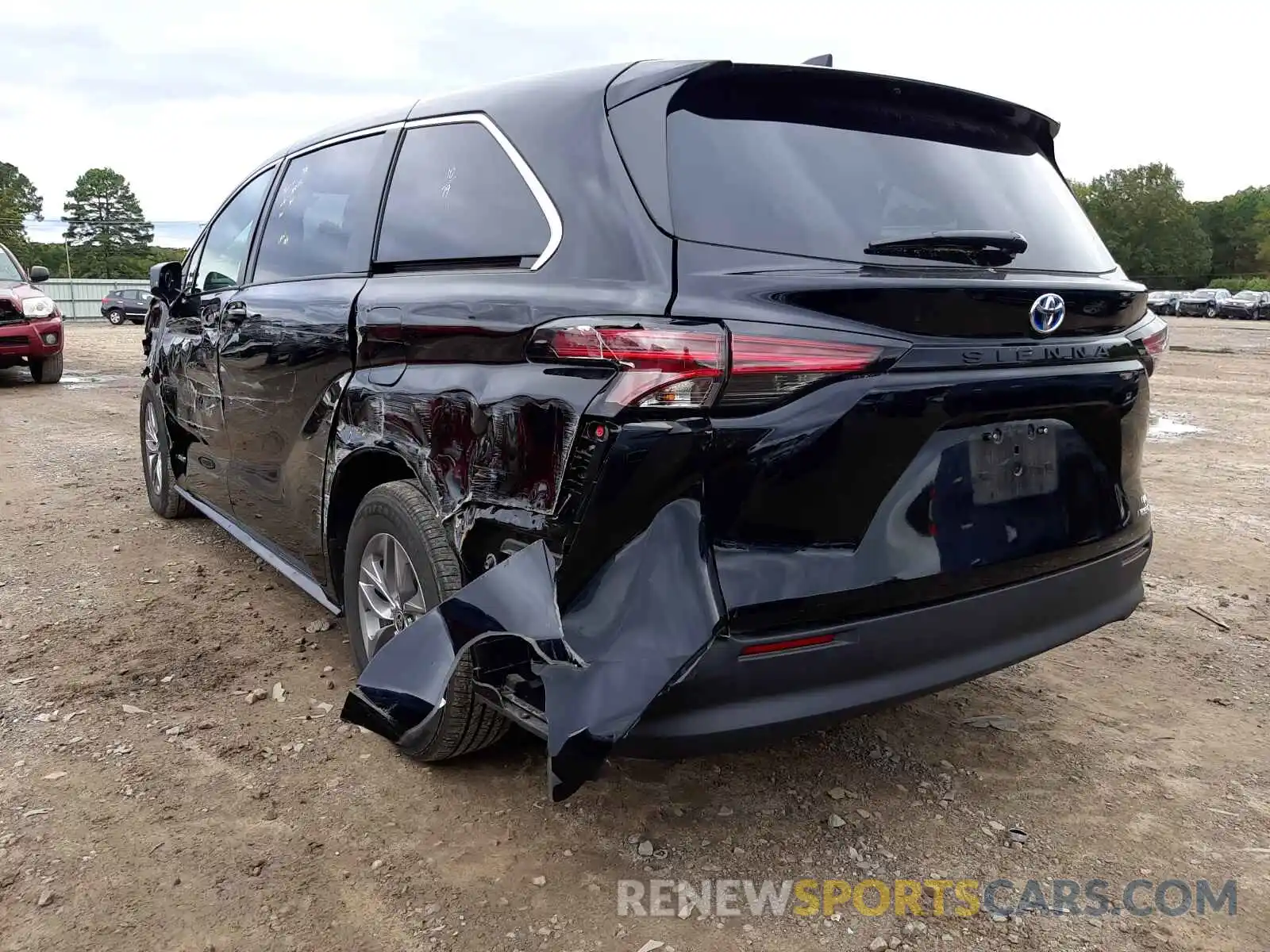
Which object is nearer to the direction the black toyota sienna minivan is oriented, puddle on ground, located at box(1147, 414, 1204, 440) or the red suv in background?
the red suv in background

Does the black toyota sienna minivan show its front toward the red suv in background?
yes

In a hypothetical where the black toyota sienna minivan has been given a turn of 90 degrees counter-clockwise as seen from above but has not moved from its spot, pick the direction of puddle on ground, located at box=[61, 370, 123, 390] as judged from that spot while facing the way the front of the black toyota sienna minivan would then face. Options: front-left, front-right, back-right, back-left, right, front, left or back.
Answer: right

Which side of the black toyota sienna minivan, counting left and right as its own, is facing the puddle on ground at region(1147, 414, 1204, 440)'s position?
right

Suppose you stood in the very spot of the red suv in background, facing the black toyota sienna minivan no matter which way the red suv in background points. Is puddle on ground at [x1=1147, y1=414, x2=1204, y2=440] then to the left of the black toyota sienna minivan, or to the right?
left

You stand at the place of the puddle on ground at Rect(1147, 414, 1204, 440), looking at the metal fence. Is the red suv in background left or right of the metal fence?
left

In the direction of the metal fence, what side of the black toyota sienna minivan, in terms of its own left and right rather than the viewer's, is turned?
front

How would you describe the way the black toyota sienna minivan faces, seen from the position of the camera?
facing away from the viewer and to the left of the viewer
